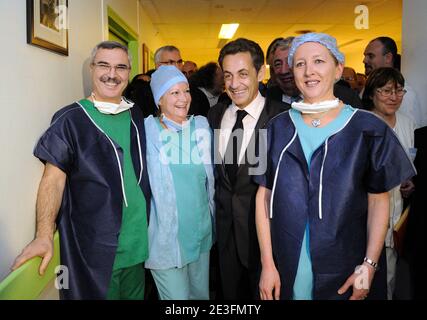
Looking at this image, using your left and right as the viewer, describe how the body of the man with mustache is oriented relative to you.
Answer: facing the viewer and to the right of the viewer

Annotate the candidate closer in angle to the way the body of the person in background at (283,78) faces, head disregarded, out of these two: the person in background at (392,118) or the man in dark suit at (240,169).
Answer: the man in dark suit

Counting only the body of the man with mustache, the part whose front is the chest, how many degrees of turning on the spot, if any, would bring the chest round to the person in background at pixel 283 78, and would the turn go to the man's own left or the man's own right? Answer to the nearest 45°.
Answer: approximately 90° to the man's own left

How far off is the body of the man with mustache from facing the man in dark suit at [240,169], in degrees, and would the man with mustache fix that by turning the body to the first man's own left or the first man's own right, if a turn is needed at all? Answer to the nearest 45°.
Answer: approximately 45° to the first man's own left

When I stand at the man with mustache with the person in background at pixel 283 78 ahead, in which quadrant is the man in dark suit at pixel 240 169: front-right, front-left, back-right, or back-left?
front-right

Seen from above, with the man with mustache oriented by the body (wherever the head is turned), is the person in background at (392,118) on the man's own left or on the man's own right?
on the man's own left

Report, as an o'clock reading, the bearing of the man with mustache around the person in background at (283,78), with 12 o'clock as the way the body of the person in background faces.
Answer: The man with mustache is roughly at 1 o'clock from the person in background.

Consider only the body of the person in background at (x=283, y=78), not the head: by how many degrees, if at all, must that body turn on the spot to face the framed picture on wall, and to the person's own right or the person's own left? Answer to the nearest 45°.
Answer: approximately 45° to the person's own right

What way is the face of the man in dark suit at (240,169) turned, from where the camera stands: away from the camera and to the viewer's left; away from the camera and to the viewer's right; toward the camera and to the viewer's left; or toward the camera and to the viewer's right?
toward the camera and to the viewer's left

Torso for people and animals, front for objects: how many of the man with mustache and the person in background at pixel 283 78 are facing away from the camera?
0

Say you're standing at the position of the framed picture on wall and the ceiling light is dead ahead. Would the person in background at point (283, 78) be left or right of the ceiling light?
right

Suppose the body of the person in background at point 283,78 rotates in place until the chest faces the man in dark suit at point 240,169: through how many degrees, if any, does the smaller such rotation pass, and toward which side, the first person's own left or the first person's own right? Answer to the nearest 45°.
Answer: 0° — they already face them

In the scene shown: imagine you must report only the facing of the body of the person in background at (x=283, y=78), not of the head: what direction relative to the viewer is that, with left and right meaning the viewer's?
facing the viewer

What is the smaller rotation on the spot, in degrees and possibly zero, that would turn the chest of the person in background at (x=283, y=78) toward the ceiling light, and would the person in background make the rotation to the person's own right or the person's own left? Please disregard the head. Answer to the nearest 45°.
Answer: approximately 180°
